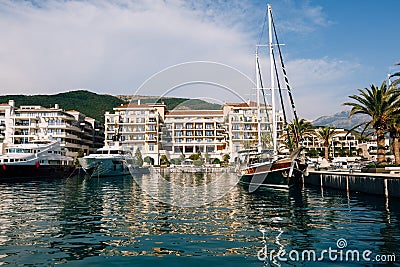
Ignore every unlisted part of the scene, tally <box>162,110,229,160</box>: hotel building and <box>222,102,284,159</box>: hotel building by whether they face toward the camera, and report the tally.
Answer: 2

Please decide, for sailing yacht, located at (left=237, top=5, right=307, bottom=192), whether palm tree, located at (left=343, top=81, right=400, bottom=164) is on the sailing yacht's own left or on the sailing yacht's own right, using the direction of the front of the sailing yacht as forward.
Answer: on the sailing yacht's own left

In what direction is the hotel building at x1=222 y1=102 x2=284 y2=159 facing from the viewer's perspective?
toward the camera

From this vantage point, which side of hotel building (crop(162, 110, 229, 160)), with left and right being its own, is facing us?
front
